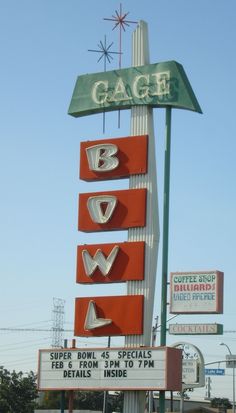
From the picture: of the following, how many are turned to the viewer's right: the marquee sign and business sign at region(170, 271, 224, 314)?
0

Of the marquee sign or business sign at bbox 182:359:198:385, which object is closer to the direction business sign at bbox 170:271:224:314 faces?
the marquee sign

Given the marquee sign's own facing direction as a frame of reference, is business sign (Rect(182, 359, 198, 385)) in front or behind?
behind

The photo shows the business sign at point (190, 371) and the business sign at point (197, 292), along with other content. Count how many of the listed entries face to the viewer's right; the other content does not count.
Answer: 0

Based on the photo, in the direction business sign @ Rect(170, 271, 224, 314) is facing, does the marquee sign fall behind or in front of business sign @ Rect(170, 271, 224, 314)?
in front

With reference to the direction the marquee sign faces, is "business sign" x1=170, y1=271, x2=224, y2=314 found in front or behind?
behind

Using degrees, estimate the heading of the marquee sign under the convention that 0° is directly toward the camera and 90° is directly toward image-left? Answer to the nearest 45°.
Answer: approximately 45°

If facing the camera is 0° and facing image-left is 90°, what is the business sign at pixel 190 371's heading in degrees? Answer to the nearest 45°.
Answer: approximately 0°

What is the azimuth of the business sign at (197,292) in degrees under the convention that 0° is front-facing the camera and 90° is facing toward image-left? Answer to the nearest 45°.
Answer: approximately 45°

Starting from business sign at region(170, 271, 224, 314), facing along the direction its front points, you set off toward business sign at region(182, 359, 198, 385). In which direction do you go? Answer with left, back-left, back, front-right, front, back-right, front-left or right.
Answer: back-right
